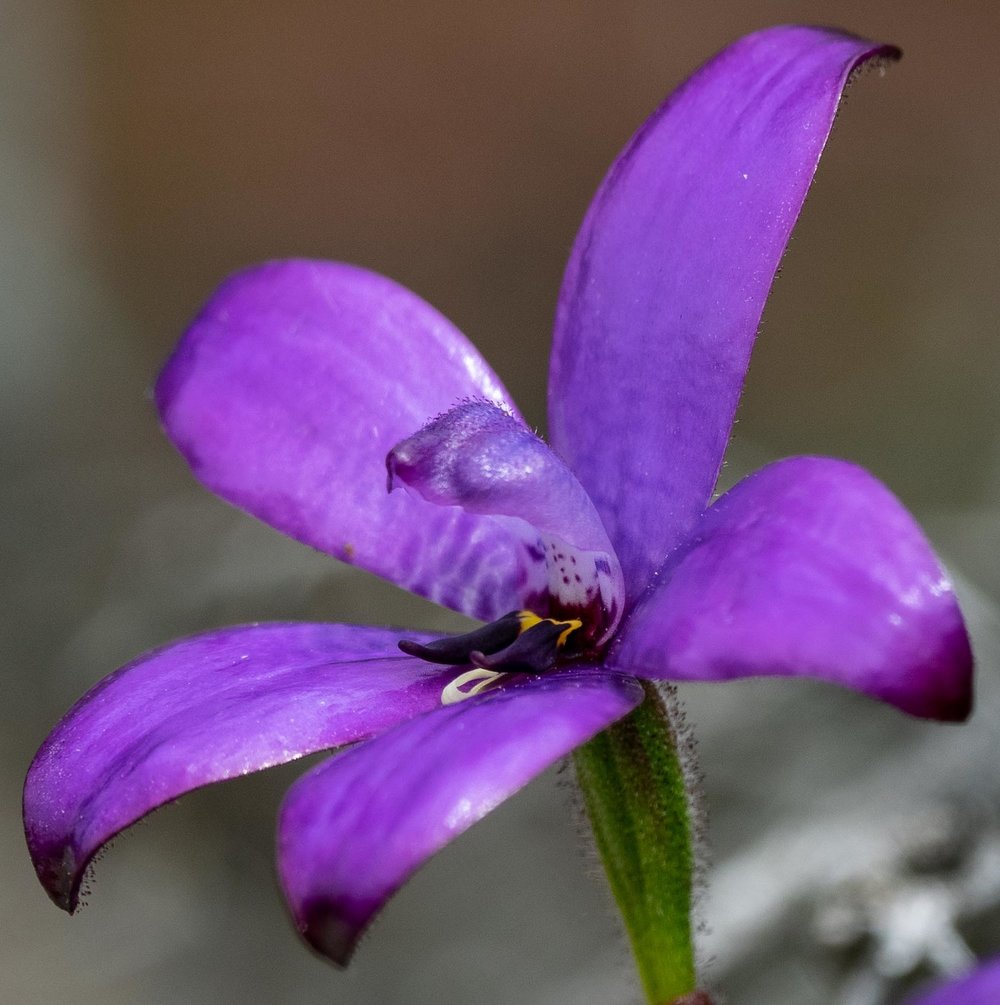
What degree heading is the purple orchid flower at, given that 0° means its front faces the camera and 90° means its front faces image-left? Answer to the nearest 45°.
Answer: approximately 45°
